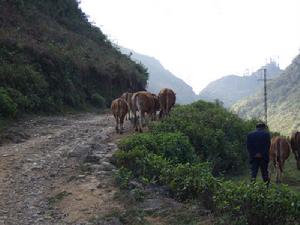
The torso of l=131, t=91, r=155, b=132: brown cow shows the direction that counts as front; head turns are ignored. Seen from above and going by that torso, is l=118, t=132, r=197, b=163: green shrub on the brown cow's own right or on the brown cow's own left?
on the brown cow's own right

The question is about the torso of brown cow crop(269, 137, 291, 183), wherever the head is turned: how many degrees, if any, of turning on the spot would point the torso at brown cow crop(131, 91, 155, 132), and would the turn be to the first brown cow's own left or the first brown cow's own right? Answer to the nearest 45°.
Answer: approximately 90° to the first brown cow's own left

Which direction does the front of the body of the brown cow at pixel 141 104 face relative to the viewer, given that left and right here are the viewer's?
facing away from the viewer and to the right of the viewer

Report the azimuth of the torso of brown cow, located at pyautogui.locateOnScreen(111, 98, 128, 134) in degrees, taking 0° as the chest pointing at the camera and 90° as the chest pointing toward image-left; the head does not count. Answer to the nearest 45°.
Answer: approximately 180°

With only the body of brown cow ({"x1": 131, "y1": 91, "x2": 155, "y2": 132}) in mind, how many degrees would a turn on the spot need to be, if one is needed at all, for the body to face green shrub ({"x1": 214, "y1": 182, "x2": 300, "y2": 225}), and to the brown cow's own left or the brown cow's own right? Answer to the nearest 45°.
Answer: approximately 135° to the brown cow's own right

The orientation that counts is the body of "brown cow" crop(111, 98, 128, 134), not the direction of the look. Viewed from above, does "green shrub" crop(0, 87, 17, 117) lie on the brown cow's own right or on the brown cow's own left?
on the brown cow's own left

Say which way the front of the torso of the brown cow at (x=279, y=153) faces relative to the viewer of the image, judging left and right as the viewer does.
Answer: facing away from the viewer

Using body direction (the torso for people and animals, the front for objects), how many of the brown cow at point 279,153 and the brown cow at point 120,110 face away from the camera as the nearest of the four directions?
2

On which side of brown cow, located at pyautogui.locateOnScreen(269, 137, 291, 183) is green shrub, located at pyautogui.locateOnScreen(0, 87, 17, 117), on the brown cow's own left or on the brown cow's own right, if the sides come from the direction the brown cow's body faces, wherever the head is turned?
on the brown cow's own left

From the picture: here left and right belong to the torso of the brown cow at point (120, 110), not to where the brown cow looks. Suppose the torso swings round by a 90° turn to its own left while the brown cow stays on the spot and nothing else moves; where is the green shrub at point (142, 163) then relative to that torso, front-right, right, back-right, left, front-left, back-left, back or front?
left

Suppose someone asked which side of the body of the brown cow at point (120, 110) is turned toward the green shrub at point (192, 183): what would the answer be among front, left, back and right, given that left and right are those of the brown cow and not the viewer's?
back
